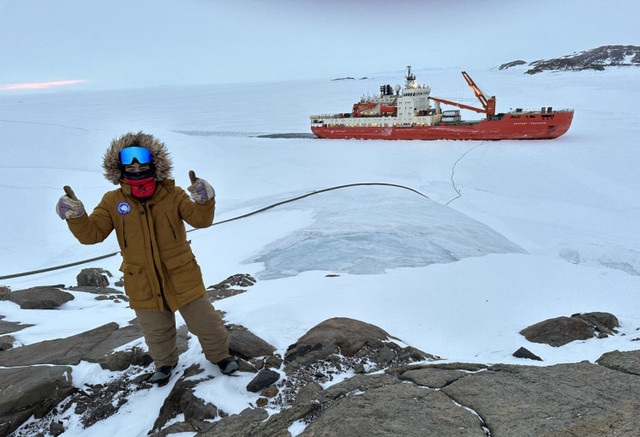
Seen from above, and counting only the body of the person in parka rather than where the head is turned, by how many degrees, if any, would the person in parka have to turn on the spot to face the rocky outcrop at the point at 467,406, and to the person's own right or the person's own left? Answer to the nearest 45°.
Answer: approximately 45° to the person's own left

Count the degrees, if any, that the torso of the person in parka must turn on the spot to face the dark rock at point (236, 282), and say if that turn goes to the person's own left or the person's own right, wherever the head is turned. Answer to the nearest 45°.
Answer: approximately 180°

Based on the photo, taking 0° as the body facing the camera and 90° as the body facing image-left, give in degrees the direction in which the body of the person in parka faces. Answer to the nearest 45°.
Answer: approximately 0°

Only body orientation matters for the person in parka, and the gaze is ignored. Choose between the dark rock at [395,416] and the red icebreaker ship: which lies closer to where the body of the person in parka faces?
the dark rock

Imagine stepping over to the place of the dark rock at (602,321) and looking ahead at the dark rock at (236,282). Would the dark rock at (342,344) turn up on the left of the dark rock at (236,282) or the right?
left

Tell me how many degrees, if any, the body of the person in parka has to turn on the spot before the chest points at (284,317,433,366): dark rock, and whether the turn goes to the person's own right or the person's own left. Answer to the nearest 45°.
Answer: approximately 90° to the person's own left
